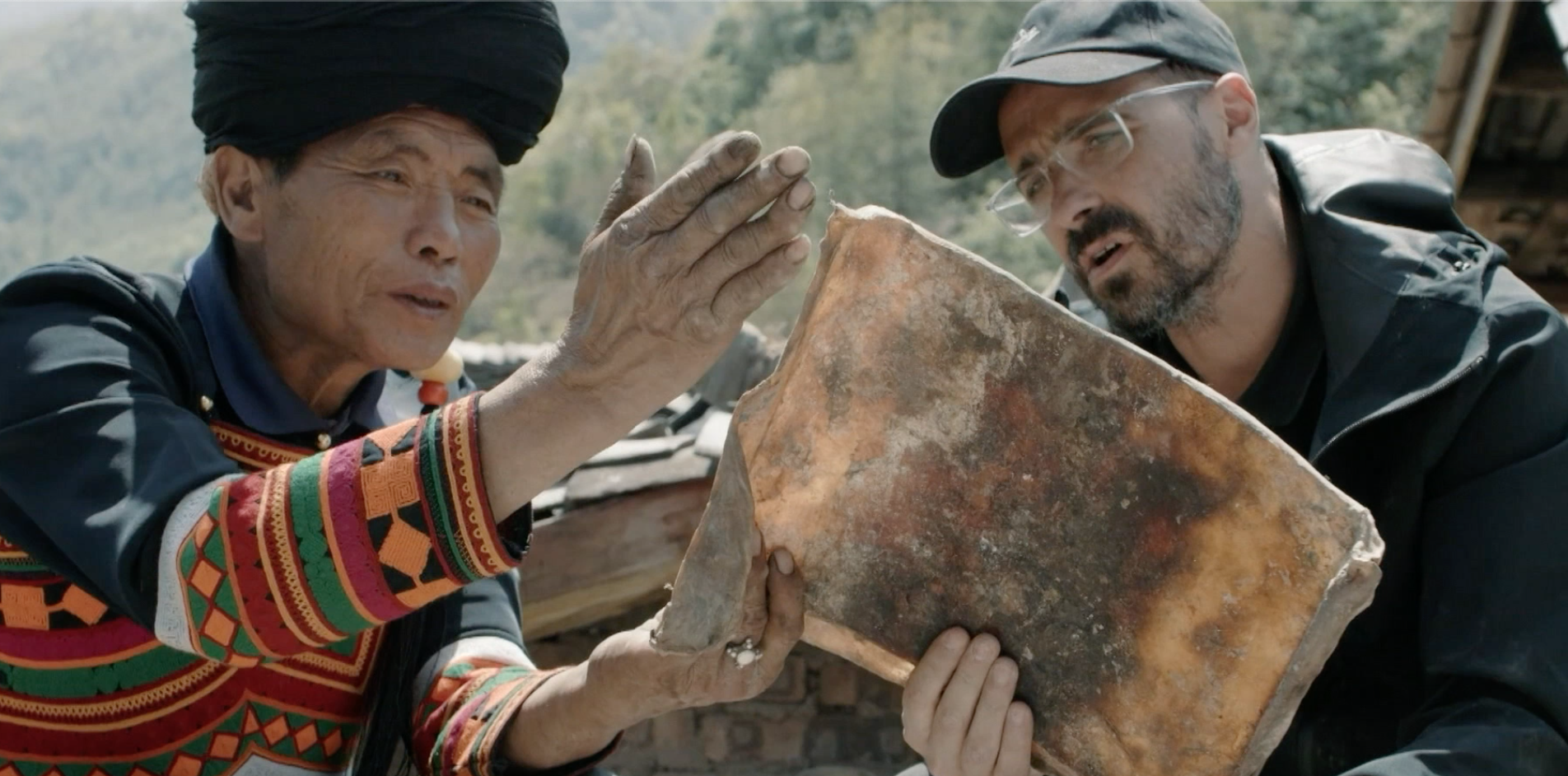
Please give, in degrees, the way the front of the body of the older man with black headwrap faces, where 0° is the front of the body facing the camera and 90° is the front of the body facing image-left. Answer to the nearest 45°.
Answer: approximately 315°

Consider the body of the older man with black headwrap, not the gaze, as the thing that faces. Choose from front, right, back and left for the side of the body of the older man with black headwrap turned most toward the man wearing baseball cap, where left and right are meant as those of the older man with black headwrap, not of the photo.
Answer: front

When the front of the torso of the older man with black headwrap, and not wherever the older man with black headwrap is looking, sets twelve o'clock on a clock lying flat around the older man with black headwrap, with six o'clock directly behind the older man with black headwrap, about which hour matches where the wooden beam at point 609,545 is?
The wooden beam is roughly at 8 o'clock from the older man with black headwrap.

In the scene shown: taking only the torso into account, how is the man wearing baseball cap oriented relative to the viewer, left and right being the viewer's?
facing the viewer and to the left of the viewer

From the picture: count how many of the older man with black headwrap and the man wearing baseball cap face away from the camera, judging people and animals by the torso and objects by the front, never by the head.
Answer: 0

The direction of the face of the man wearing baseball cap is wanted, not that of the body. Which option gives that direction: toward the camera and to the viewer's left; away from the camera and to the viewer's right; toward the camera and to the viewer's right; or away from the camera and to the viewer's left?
toward the camera and to the viewer's left

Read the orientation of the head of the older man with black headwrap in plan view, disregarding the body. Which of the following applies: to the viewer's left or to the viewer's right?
to the viewer's right

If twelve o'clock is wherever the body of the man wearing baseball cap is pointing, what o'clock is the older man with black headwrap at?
The older man with black headwrap is roughly at 1 o'clock from the man wearing baseball cap.

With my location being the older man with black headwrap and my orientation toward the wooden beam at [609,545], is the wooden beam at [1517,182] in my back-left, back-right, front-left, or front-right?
front-right

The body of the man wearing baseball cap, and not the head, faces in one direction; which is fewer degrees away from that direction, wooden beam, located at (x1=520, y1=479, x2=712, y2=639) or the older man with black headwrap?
the older man with black headwrap

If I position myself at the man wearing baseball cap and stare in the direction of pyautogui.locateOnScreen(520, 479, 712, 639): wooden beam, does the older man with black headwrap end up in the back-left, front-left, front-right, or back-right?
front-left

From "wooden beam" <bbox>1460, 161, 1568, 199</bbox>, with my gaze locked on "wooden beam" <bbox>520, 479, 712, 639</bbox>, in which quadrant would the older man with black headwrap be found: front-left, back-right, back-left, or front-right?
front-left
